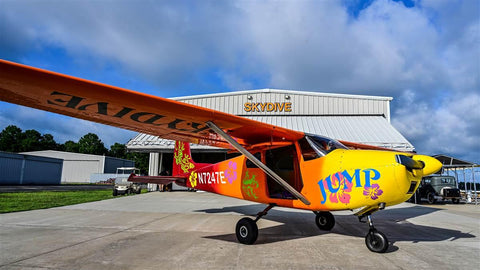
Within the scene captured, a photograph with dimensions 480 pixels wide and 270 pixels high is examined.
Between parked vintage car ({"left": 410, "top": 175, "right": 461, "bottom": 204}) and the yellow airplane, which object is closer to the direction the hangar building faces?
the yellow airplane

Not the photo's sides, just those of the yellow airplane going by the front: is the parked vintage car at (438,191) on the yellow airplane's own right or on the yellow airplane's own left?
on the yellow airplane's own left

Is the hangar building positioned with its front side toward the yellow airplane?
yes

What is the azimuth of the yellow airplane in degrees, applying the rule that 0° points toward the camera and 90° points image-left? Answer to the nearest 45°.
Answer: approximately 315°

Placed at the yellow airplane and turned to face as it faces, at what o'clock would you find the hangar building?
The hangar building is roughly at 8 o'clock from the yellow airplane.

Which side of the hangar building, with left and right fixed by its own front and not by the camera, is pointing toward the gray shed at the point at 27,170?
right

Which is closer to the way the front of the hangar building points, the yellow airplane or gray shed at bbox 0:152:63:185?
the yellow airplane

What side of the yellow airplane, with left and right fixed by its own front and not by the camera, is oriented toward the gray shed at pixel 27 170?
back
